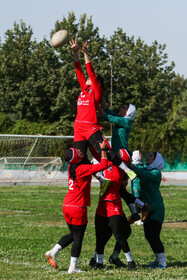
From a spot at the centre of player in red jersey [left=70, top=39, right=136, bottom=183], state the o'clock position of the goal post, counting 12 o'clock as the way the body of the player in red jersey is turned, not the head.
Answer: The goal post is roughly at 4 o'clock from the player in red jersey.

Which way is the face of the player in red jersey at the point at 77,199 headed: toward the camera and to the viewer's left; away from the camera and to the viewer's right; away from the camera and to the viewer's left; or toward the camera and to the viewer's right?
away from the camera and to the viewer's right

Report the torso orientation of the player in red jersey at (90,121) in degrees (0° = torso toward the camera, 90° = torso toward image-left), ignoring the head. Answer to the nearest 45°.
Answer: approximately 45°

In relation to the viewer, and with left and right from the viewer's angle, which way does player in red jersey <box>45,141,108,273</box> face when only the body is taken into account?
facing away from the viewer and to the right of the viewer

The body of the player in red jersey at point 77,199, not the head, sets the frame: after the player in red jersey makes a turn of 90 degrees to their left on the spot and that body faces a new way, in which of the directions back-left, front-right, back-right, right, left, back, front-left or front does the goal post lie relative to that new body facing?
front-right
